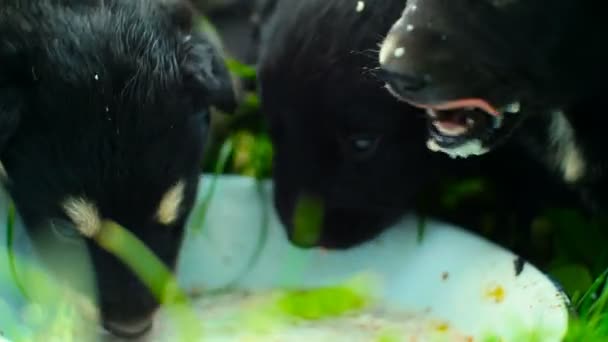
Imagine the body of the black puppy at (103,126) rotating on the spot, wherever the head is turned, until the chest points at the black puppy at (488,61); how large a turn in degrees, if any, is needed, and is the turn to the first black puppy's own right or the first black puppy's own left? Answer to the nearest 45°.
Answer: approximately 90° to the first black puppy's own left

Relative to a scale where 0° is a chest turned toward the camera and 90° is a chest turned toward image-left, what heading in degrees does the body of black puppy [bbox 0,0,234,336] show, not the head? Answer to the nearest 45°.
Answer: approximately 0°

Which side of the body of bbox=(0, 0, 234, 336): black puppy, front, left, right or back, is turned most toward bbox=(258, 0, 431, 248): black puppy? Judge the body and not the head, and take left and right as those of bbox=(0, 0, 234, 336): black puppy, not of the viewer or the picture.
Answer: left
